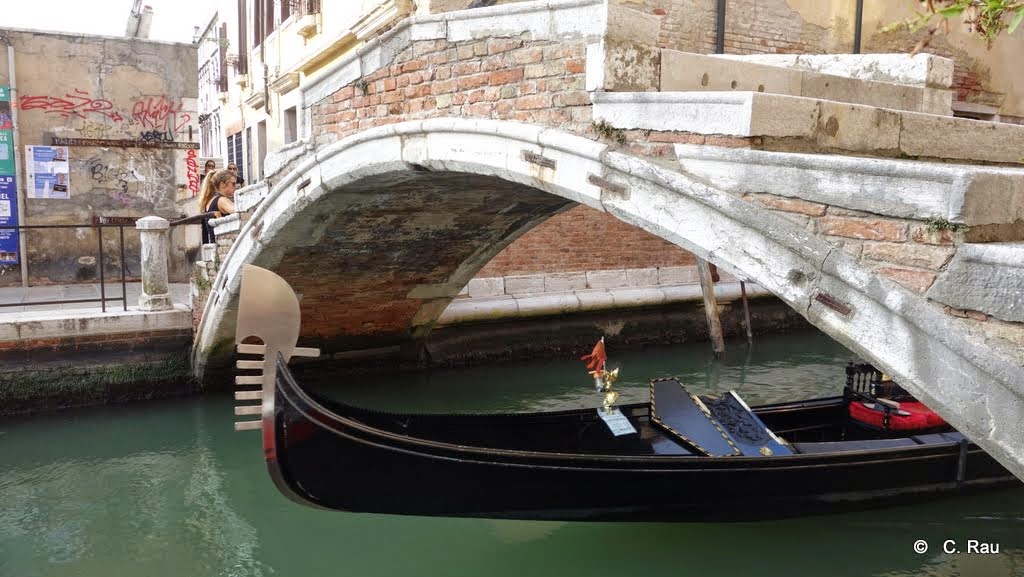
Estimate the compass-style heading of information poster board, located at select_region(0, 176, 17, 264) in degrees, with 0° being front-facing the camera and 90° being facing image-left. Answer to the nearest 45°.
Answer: approximately 0°

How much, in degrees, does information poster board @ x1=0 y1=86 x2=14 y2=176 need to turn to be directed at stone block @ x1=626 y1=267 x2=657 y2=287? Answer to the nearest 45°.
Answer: approximately 90° to its left

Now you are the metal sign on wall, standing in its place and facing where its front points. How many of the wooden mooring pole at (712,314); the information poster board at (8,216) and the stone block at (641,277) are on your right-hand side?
1

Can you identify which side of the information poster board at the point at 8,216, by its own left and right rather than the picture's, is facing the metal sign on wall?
left

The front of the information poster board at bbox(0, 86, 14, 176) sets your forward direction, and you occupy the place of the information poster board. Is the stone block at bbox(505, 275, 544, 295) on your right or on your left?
on your left

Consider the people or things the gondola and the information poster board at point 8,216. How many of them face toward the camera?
1

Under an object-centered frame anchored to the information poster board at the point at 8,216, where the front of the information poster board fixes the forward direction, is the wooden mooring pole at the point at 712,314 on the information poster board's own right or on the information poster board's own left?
on the information poster board's own left

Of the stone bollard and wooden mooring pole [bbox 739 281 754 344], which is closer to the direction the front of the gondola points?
the stone bollard

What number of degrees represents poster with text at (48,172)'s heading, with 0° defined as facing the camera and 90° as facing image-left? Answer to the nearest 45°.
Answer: approximately 0°

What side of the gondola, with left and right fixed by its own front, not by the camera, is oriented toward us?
left
